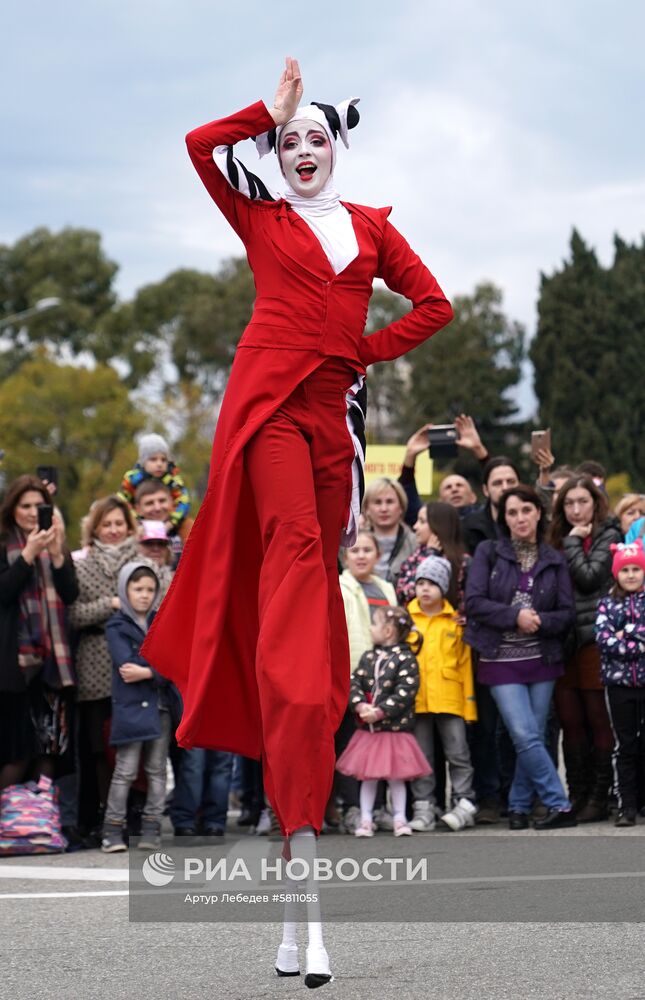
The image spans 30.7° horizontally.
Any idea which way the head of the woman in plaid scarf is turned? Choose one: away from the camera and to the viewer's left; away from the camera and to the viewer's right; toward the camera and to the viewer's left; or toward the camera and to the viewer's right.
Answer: toward the camera and to the viewer's right

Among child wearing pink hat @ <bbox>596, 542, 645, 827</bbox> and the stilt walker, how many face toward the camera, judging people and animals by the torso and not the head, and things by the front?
2

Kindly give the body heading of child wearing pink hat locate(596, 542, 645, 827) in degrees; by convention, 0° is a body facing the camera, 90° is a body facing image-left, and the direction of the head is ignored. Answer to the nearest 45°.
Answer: approximately 0°

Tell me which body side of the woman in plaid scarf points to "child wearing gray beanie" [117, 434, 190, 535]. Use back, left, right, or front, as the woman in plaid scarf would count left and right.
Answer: left

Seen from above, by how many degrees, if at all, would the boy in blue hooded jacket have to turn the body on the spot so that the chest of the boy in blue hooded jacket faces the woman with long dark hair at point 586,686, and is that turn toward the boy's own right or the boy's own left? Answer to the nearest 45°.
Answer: approximately 45° to the boy's own left

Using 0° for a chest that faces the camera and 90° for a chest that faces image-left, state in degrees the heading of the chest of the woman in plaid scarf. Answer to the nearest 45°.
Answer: approximately 315°

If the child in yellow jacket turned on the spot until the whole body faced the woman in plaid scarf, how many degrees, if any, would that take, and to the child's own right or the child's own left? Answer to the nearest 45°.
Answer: approximately 45° to the child's own right

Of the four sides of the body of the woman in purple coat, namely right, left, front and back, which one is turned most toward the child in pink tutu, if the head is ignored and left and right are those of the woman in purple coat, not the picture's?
right

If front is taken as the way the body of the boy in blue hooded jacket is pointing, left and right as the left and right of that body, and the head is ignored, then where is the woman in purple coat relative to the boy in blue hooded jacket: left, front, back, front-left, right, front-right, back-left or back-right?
front-left
